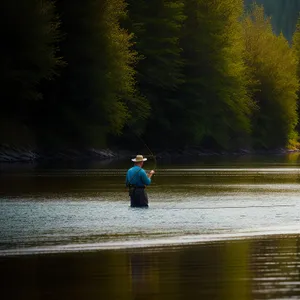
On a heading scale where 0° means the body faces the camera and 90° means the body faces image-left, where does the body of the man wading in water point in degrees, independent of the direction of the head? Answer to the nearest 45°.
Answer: approximately 225°
